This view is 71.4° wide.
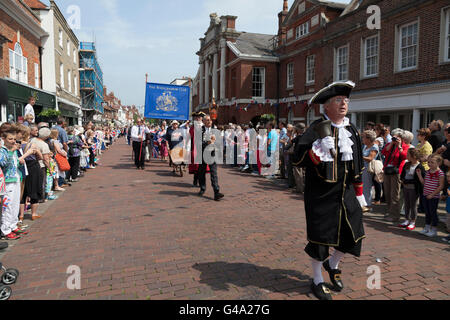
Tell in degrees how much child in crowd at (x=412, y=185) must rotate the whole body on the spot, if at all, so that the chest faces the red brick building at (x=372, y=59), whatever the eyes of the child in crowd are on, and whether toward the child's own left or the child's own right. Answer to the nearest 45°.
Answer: approximately 135° to the child's own right

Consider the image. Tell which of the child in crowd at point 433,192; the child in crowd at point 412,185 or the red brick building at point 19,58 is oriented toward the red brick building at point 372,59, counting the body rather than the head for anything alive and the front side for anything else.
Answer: the red brick building at point 19,58

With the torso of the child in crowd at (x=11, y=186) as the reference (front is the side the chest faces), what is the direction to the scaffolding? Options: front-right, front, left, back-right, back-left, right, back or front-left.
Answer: back-left

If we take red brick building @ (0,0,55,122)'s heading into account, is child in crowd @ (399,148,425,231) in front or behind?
in front

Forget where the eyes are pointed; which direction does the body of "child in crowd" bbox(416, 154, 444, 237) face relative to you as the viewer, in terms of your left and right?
facing the viewer and to the left of the viewer

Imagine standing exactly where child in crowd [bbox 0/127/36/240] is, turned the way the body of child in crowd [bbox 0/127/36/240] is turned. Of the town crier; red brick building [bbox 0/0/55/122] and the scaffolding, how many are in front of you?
1

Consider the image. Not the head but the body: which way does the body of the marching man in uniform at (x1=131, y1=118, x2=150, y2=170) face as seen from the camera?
toward the camera

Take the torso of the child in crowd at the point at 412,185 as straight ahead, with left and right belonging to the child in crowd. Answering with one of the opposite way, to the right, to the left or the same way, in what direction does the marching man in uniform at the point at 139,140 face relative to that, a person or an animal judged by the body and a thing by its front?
to the left

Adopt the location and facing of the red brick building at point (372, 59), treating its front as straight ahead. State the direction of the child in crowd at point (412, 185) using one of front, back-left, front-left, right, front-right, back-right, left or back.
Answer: front-left

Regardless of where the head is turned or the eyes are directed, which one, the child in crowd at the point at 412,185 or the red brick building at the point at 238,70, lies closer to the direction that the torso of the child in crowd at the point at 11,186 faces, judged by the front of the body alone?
the child in crowd

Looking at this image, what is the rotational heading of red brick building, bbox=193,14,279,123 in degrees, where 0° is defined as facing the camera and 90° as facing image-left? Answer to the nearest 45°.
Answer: approximately 45°
